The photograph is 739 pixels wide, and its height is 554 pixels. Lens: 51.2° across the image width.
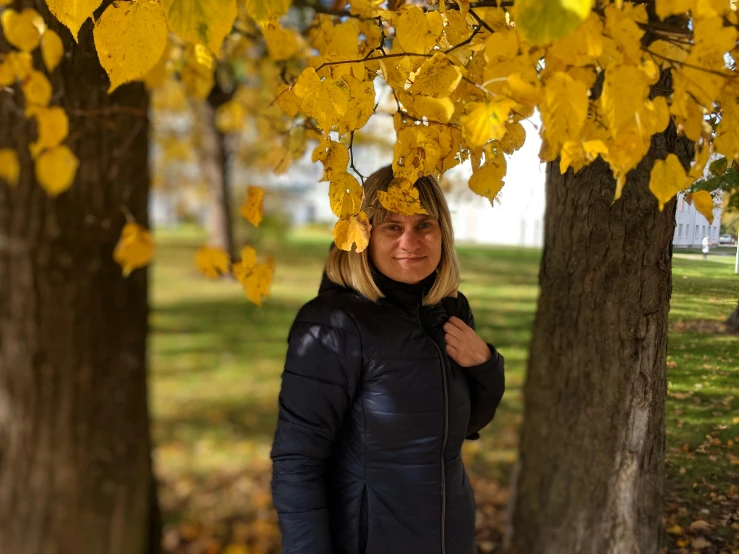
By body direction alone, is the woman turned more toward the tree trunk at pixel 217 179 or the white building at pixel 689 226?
the white building

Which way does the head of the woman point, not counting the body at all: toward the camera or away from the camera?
toward the camera

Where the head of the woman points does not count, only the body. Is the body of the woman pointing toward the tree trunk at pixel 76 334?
no

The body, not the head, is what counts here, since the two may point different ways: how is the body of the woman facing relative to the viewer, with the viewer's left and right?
facing the viewer and to the right of the viewer

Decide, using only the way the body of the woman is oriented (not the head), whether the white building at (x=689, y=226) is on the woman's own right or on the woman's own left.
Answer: on the woman's own left

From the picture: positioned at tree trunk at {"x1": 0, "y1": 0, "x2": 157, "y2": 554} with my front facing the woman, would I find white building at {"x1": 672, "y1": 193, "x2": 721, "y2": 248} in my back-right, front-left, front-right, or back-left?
front-left

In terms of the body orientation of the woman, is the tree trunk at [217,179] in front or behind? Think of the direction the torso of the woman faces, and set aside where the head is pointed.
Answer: behind
